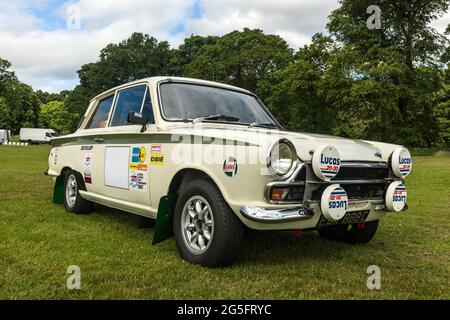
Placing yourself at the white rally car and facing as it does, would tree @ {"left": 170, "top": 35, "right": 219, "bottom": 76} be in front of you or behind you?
behind

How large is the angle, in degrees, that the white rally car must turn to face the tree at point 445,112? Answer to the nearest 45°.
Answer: approximately 90° to its left

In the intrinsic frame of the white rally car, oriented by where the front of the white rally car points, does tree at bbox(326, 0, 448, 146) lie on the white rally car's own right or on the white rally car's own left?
on the white rally car's own left

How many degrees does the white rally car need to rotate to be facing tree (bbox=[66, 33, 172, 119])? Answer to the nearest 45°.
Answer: approximately 135° to its left

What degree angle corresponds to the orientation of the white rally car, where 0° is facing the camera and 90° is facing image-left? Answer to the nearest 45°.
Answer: approximately 315°

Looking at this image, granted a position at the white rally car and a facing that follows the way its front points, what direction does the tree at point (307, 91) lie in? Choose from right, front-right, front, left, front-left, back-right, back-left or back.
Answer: back-left
